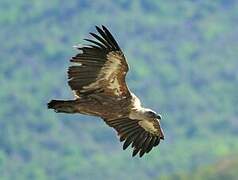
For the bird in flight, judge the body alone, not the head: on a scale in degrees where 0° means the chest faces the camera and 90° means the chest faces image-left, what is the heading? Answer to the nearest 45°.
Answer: approximately 270°
